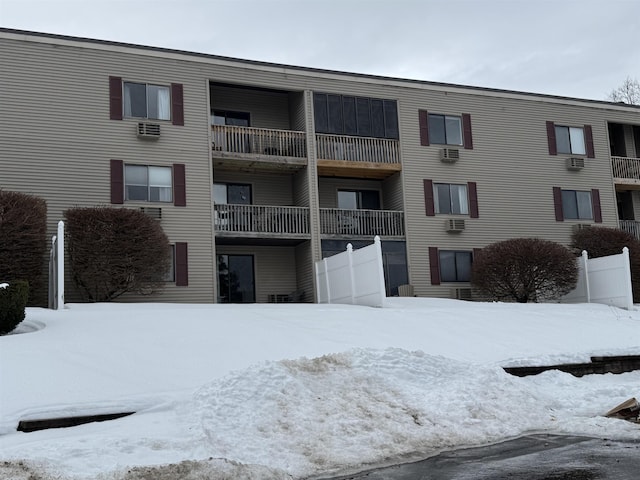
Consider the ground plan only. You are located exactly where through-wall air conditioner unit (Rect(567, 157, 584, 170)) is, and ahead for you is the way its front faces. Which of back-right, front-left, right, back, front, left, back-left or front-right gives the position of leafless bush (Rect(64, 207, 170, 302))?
front-right

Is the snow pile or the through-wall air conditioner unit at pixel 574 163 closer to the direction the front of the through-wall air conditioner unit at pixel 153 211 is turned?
the snow pile

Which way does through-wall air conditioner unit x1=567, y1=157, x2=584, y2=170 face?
toward the camera

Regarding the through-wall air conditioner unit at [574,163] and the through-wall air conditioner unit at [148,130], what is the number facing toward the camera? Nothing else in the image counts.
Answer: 2

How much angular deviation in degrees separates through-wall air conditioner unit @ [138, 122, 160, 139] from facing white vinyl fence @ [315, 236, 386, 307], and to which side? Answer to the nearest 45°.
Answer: approximately 45° to its left

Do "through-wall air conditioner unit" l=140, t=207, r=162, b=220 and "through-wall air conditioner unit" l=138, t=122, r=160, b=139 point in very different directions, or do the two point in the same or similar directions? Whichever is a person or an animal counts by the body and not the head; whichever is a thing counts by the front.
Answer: same or similar directions

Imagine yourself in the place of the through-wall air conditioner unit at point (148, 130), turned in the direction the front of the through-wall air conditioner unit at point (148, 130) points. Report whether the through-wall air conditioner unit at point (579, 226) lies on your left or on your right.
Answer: on your left

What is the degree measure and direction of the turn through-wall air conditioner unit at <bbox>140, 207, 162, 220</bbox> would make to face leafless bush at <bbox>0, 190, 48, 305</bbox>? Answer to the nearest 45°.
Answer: approximately 45° to its right

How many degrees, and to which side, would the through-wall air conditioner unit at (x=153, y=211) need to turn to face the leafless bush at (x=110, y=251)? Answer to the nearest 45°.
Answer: approximately 45° to its right

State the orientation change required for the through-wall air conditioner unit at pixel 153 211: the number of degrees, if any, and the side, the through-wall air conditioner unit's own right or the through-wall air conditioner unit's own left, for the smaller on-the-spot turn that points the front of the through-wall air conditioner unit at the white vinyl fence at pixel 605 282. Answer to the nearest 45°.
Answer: approximately 90° to the through-wall air conditioner unit's own left

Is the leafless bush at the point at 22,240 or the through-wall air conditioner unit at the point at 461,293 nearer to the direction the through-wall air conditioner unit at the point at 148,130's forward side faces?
the leafless bush

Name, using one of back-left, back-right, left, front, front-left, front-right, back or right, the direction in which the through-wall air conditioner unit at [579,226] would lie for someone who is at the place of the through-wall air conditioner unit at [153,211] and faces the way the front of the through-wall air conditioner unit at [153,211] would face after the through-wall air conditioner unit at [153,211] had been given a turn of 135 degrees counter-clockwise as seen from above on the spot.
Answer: front-right

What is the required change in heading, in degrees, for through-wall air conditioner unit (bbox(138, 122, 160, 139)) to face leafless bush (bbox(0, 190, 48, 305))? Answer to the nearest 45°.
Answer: approximately 45° to its right

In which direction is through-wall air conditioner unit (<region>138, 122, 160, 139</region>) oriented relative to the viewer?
toward the camera
